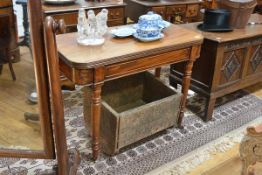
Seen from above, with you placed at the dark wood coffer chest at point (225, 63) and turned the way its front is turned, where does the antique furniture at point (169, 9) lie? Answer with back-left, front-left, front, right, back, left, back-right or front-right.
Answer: back

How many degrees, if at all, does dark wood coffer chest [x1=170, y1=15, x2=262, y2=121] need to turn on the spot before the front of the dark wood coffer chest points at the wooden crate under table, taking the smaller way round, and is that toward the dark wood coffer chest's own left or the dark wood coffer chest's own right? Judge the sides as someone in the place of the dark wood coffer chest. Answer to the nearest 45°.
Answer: approximately 90° to the dark wood coffer chest's own right

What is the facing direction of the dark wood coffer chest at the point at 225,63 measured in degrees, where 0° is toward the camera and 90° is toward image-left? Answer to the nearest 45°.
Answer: approximately 315°

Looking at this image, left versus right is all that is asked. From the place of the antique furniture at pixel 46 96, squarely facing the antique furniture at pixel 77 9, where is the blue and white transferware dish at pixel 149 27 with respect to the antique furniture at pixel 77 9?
right

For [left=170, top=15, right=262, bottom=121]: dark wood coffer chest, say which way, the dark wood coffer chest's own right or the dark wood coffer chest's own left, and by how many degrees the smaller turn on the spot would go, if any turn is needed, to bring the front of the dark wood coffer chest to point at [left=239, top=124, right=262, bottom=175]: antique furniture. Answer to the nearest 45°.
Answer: approximately 45° to the dark wood coffer chest's own right

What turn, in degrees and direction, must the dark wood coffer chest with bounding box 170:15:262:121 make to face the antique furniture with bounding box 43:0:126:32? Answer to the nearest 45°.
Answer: approximately 135° to its right

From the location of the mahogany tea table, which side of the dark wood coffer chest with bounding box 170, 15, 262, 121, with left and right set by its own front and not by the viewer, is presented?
right

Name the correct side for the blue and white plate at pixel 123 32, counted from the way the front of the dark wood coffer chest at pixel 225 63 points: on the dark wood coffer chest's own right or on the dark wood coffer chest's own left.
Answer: on the dark wood coffer chest's own right

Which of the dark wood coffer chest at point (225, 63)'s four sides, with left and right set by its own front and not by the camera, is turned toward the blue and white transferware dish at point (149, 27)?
right
